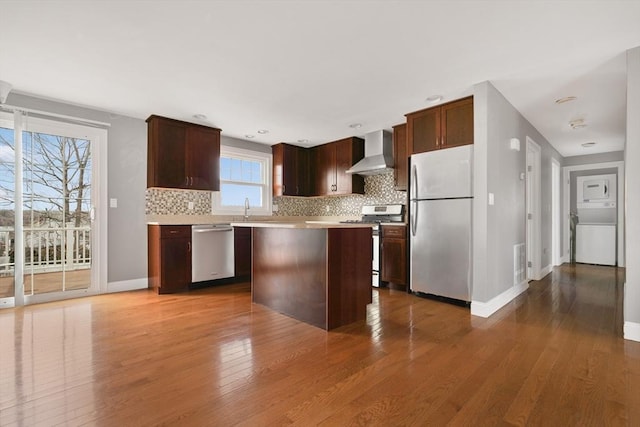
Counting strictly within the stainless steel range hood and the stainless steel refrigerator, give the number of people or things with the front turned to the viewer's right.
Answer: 0

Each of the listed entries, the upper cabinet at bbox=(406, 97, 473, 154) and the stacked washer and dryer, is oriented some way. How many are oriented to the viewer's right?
0

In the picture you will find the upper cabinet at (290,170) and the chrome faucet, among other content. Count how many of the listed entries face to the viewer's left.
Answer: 0

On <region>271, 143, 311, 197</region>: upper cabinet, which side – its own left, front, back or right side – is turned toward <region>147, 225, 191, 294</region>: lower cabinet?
right

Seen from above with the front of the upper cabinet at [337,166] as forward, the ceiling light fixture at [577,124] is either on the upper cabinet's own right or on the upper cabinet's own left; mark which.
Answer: on the upper cabinet's own left

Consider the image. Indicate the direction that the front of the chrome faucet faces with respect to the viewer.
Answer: facing the viewer and to the right of the viewer

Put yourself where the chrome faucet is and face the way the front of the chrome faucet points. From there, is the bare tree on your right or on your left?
on your right

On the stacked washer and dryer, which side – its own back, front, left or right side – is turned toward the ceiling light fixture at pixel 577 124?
front

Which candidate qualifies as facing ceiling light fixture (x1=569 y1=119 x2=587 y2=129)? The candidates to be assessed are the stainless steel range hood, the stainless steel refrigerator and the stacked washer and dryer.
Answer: the stacked washer and dryer

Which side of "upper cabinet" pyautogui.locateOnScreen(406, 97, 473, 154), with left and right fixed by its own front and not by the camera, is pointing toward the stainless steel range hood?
right

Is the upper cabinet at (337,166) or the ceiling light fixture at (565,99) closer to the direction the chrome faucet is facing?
the ceiling light fixture

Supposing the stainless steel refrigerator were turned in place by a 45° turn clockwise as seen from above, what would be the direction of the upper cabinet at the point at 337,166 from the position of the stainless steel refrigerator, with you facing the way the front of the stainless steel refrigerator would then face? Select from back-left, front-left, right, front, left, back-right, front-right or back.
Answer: front-right

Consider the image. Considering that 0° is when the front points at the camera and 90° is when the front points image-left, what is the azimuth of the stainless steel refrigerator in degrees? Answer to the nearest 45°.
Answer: approximately 45°
